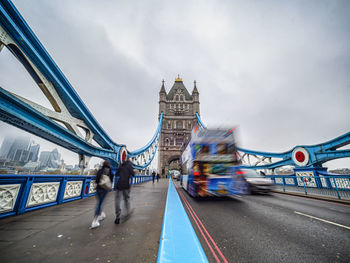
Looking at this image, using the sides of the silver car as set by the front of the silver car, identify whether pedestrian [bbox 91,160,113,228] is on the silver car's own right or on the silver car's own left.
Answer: on the silver car's own right

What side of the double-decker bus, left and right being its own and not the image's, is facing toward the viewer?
back

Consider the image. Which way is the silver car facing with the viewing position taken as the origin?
facing the viewer and to the right of the viewer

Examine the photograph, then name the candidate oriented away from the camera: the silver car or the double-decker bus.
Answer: the double-decker bus

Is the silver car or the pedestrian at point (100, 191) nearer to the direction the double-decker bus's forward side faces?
the silver car

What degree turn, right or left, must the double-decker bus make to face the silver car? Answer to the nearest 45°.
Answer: approximately 45° to its right

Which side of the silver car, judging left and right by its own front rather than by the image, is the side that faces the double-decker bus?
right

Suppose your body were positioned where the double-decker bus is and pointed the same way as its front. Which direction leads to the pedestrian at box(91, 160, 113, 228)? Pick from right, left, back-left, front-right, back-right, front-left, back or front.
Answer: back-left

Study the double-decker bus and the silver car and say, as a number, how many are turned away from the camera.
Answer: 1
